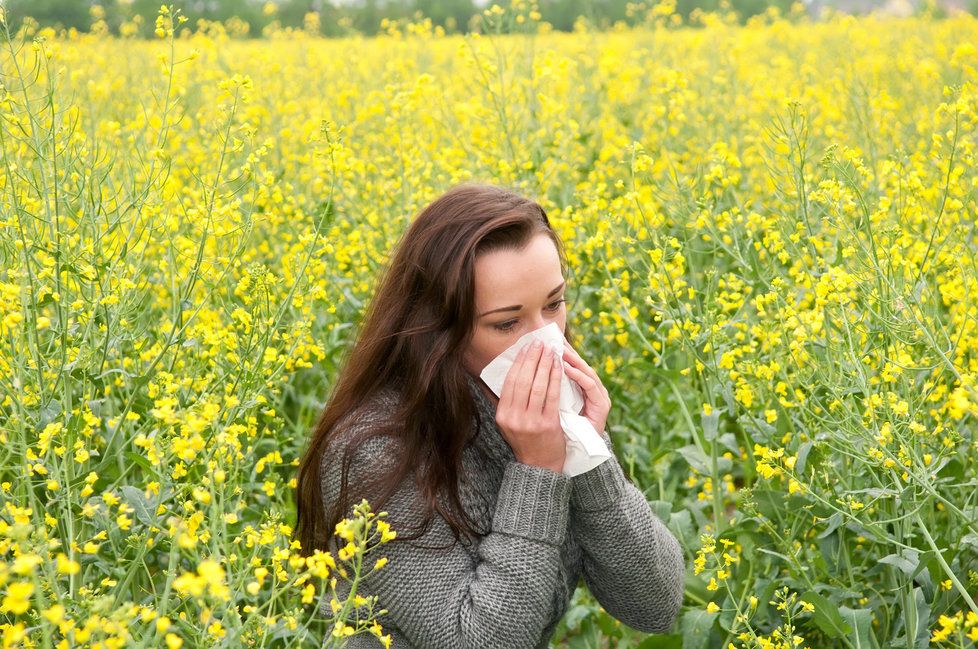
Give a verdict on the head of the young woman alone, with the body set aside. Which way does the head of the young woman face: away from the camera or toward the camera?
toward the camera

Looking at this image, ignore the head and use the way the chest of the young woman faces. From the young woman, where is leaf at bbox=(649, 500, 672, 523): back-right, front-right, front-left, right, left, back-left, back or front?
left

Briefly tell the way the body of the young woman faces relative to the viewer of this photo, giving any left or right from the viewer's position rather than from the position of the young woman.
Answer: facing the viewer and to the right of the viewer
